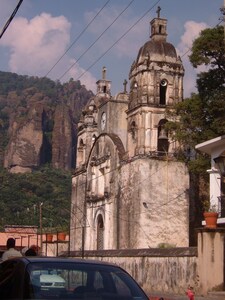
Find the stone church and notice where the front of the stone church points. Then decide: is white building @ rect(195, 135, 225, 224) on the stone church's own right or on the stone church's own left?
on the stone church's own left

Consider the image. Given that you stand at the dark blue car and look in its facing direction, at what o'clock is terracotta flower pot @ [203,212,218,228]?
The terracotta flower pot is roughly at 2 o'clock from the dark blue car.

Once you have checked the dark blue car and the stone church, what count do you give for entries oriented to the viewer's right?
0

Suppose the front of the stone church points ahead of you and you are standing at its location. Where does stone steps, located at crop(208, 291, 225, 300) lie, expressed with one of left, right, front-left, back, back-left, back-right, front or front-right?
front-left

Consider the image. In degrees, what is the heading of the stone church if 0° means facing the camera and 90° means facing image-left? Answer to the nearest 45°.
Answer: approximately 45°

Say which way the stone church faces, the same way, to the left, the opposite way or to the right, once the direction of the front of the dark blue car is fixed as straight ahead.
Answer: to the left

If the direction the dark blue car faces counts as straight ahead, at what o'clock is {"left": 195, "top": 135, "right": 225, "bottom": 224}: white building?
The white building is roughly at 2 o'clock from the dark blue car.

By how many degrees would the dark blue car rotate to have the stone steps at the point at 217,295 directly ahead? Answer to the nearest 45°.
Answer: approximately 45° to its right

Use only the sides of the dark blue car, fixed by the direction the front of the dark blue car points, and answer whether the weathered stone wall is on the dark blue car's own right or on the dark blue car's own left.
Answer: on the dark blue car's own right

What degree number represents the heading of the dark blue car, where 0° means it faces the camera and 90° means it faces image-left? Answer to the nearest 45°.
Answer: approximately 135°

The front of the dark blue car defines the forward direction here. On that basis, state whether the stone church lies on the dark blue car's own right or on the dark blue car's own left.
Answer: on the dark blue car's own right
